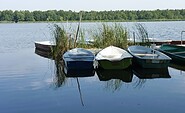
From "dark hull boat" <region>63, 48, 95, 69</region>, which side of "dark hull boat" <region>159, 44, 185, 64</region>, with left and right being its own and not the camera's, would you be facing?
left

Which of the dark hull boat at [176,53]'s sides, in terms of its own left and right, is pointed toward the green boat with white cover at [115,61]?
left

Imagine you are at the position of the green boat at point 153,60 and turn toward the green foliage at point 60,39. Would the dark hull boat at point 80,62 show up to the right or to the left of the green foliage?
left

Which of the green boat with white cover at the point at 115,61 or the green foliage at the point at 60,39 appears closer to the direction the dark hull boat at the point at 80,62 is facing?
the green foliage

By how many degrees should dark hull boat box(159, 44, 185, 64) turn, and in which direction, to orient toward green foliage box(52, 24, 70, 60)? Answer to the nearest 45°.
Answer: approximately 45° to its left

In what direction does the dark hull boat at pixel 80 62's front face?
away from the camera
